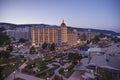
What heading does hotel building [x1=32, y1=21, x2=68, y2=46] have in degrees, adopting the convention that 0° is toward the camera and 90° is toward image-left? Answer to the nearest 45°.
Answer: approximately 0°
